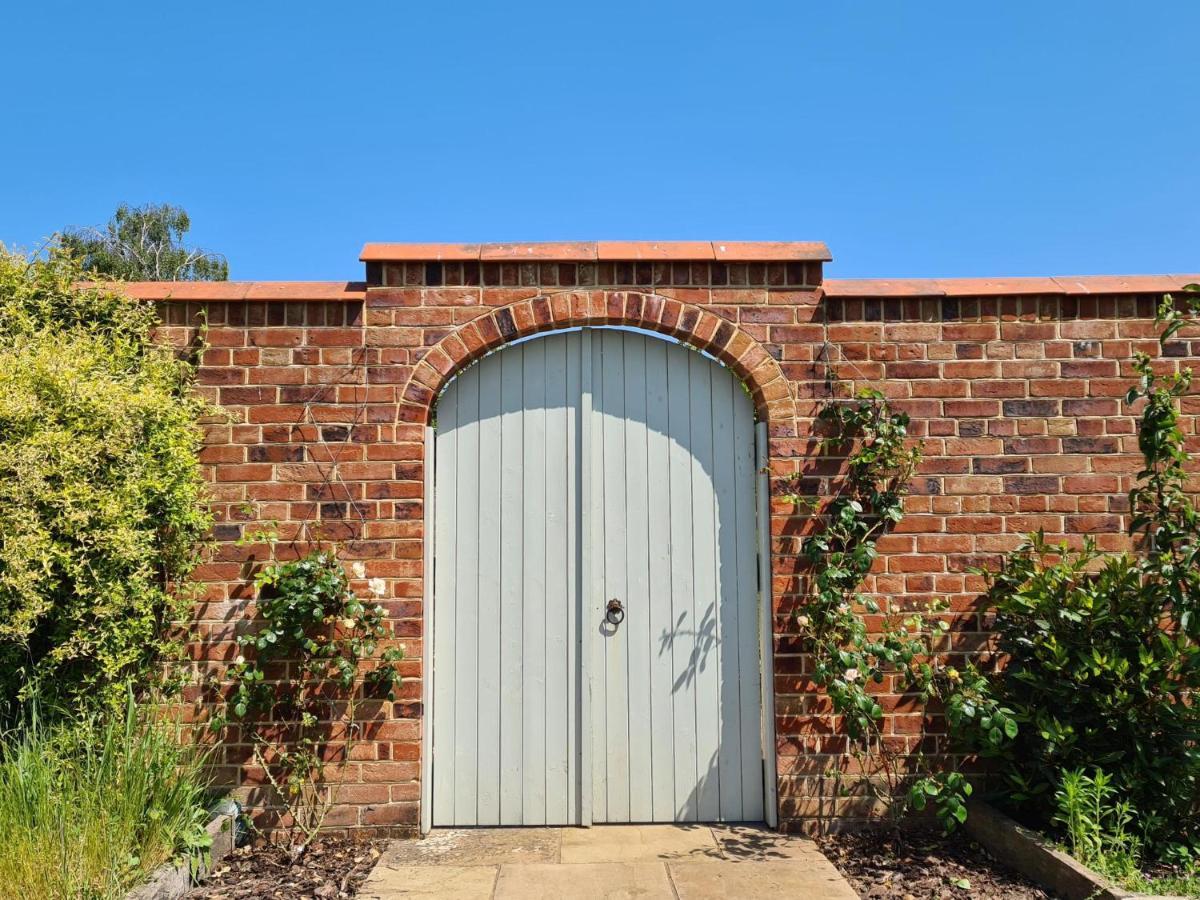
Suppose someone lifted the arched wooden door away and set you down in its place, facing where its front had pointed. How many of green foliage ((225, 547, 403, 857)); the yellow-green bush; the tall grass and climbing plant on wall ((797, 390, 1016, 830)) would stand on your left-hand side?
1

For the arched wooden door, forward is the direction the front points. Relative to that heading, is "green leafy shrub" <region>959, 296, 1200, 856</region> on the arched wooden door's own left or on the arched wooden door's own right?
on the arched wooden door's own left

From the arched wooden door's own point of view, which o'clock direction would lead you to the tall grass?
The tall grass is roughly at 2 o'clock from the arched wooden door.

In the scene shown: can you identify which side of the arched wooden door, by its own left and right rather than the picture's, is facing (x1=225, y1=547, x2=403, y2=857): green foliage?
right

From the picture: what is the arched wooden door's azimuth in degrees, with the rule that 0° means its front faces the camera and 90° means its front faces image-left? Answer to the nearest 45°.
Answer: approximately 0°

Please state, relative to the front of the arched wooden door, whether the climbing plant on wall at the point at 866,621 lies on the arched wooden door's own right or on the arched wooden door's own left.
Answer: on the arched wooden door's own left
